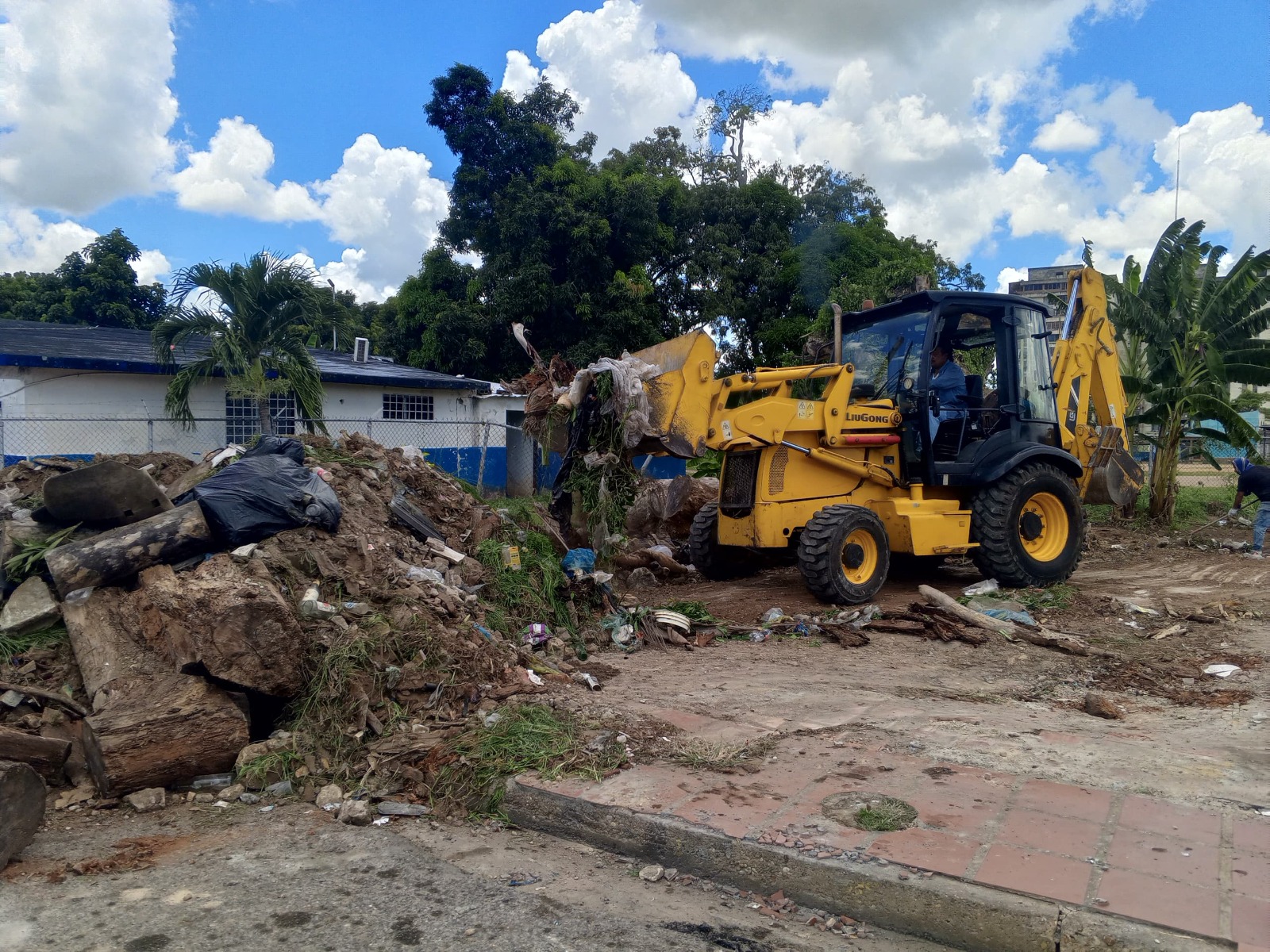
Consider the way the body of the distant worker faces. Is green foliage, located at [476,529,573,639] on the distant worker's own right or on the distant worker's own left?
on the distant worker's own left

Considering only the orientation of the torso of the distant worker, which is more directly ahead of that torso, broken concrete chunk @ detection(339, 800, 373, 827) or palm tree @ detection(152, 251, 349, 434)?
the palm tree

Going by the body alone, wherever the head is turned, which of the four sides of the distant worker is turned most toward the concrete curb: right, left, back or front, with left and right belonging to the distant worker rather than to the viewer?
left

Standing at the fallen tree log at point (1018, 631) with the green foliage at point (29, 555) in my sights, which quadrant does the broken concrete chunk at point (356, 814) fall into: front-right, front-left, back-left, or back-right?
front-left

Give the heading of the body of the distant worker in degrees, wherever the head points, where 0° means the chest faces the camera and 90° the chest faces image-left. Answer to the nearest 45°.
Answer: approximately 90°

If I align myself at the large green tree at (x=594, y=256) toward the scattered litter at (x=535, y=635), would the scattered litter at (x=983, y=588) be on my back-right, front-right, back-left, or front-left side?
front-left

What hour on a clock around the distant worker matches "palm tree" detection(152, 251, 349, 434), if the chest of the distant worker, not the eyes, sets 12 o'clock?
The palm tree is roughly at 11 o'clock from the distant worker.

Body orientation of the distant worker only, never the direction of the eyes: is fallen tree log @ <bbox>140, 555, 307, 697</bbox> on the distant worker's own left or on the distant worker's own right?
on the distant worker's own left

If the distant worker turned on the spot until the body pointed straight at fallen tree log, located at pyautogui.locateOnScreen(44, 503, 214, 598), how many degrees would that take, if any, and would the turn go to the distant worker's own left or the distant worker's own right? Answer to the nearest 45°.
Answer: approximately 45° to the distant worker's own left

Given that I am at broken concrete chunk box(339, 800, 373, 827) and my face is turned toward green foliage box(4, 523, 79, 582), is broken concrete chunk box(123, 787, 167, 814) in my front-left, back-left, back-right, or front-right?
front-left

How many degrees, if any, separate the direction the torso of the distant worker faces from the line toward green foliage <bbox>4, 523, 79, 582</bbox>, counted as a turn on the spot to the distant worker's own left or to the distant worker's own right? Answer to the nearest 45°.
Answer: approximately 45° to the distant worker's own left

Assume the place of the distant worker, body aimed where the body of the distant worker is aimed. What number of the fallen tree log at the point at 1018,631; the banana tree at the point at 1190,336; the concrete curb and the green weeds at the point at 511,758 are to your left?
3

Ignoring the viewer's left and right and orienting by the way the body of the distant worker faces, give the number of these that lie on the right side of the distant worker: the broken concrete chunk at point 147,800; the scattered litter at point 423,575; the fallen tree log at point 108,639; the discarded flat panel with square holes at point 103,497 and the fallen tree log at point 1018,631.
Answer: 0
